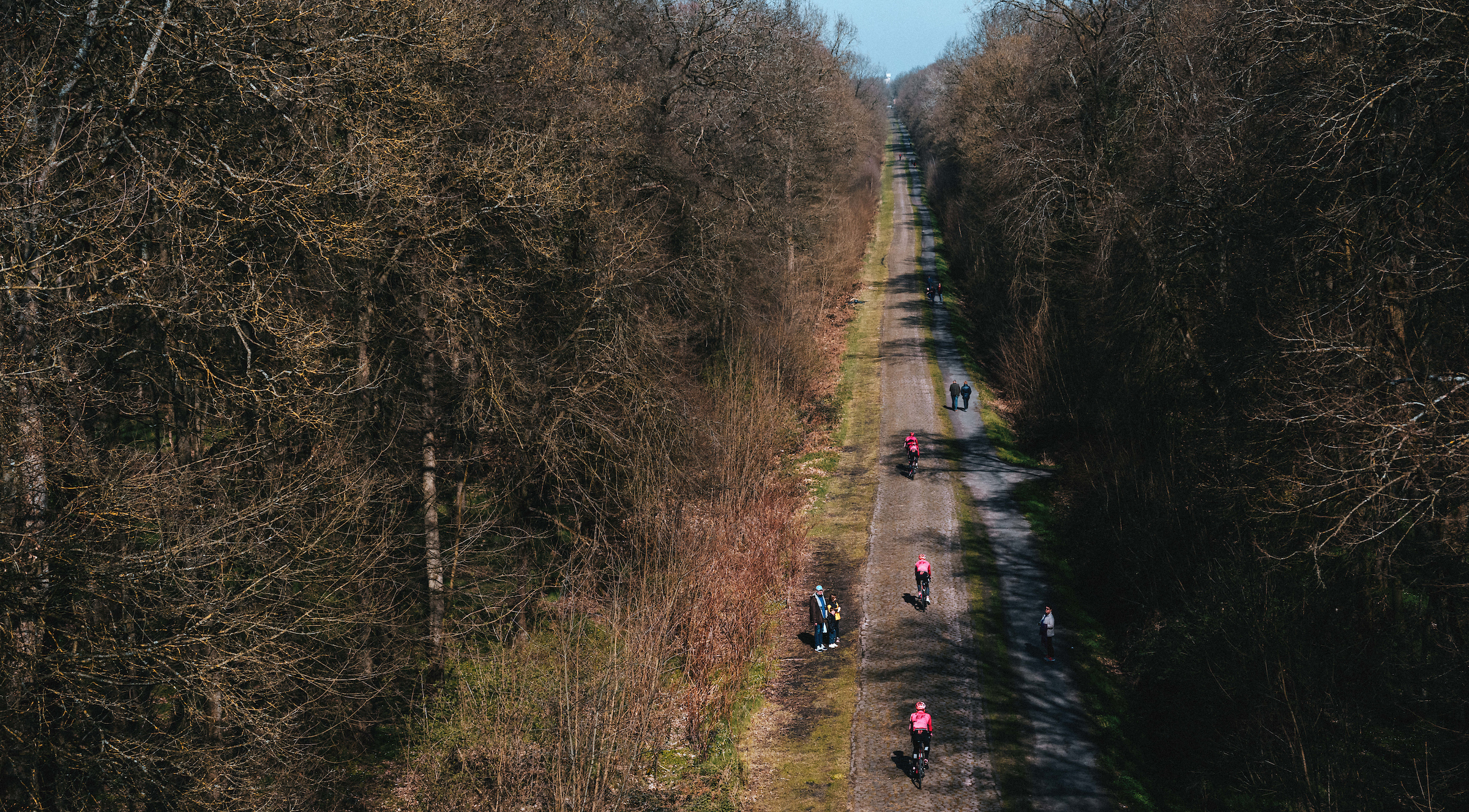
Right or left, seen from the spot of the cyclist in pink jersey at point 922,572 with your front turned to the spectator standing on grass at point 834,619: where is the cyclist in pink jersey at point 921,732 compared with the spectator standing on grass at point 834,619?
left

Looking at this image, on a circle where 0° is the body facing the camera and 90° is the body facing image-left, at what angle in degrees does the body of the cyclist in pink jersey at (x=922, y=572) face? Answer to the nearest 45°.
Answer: approximately 180°

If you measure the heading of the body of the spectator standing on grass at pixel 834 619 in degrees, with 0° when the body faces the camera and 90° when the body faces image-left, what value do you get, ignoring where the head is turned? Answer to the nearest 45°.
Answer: approximately 315°

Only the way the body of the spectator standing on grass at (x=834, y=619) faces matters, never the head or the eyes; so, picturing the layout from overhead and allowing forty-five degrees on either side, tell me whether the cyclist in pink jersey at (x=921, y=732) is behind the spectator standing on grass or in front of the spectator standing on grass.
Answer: in front

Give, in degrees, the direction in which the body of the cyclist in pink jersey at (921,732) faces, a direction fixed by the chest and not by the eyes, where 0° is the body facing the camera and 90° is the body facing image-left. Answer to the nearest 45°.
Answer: approximately 180°

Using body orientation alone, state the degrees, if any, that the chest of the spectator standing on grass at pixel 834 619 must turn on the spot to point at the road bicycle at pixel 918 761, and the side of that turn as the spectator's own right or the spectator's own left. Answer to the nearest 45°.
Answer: approximately 45° to the spectator's own right

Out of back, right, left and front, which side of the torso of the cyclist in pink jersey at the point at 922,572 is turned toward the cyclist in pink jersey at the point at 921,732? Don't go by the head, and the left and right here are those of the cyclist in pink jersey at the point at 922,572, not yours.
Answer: back

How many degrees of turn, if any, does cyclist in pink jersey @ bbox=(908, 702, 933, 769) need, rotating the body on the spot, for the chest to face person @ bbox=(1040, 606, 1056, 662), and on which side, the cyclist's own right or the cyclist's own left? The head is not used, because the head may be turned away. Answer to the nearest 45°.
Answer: approximately 45° to the cyclist's own right

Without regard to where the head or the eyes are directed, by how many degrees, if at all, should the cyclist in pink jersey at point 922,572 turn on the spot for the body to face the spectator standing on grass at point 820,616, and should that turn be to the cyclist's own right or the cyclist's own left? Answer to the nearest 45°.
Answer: approximately 135° to the cyclist's own left

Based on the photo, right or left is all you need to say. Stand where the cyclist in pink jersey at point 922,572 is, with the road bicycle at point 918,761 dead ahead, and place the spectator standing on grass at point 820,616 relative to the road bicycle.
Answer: right

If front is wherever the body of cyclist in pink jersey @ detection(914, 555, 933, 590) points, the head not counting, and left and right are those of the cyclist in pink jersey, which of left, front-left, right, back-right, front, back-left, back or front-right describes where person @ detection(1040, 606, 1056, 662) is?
back-right

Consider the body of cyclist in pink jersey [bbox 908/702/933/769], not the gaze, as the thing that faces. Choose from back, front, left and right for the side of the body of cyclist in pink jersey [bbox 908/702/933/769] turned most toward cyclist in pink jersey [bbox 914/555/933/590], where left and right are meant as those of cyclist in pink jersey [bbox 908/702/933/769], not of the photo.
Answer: front

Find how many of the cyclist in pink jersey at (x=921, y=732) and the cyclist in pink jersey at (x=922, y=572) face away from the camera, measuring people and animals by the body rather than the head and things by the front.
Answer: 2

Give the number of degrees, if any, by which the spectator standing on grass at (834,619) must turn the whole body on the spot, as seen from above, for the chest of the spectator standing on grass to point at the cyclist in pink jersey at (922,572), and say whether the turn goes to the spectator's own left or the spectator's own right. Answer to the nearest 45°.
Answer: approximately 90° to the spectator's own left

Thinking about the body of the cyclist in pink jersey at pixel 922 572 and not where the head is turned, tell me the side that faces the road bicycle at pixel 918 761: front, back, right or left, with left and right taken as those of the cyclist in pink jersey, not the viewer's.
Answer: back

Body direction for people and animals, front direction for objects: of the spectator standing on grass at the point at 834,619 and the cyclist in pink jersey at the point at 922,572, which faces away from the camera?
the cyclist in pink jersey

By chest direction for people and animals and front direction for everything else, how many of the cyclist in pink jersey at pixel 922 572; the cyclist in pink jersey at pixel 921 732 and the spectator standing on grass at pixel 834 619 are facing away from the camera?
2
